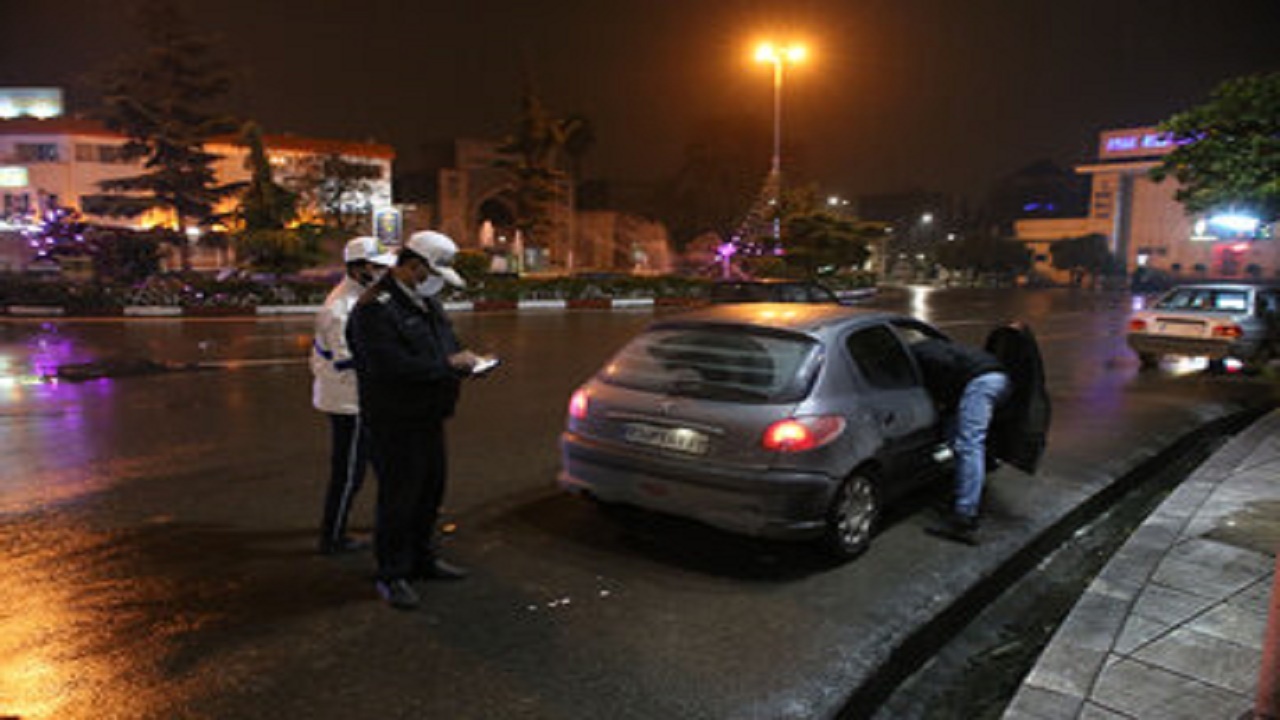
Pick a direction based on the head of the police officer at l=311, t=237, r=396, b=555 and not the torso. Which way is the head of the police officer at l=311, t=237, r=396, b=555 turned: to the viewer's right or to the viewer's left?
to the viewer's right

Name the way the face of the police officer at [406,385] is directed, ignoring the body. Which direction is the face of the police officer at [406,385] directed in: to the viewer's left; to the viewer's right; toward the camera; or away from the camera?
to the viewer's right

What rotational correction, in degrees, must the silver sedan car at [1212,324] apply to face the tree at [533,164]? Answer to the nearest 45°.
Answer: approximately 90° to its left

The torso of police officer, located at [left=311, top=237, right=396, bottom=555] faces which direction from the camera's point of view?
to the viewer's right

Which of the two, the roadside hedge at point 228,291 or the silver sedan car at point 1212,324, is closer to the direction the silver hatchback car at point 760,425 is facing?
the silver sedan car

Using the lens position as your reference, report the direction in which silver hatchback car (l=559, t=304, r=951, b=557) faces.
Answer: facing away from the viewer and to the right of the viewer

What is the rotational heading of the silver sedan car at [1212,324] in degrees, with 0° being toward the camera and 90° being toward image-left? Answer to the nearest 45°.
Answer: approximately 225°
